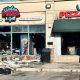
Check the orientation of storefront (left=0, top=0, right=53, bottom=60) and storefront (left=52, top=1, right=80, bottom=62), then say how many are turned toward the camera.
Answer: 2

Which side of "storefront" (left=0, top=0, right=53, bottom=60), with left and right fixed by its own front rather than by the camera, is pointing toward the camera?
front

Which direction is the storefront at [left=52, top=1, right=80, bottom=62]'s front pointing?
toward the camera

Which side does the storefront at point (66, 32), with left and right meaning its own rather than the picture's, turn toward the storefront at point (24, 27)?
right

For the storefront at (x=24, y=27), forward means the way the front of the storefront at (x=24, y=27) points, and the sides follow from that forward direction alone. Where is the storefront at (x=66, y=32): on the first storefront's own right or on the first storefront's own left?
on the first storefront's own left

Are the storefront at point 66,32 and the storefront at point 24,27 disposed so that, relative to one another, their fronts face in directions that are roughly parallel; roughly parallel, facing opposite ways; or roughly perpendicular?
roughly parallel
